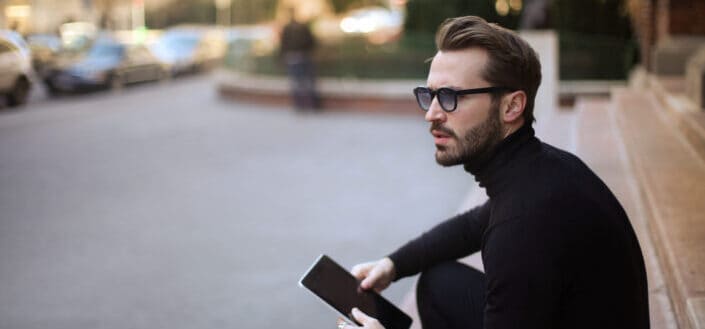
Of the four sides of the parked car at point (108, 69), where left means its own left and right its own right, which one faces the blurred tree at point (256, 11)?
back

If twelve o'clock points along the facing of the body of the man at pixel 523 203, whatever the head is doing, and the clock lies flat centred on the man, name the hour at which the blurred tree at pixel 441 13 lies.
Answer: The blurred tree is roughly at 3 o'clock from the man.

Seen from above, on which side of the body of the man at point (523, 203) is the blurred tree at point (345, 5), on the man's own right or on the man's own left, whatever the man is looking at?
on the man's own right

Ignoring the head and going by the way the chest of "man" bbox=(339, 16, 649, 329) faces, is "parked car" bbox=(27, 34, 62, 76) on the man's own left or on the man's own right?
on the man's own right

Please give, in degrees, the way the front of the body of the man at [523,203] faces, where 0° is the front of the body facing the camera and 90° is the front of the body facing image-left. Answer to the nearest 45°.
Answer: approximately 90°

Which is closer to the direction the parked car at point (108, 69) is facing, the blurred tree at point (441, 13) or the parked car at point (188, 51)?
the blurred tree

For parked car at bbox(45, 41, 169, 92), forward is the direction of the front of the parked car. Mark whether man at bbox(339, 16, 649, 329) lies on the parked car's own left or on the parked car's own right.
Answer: on the parked car's own left
